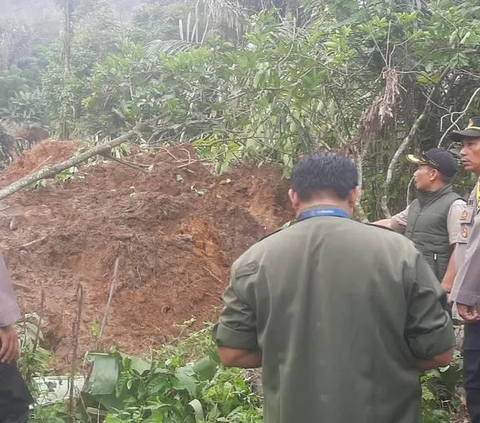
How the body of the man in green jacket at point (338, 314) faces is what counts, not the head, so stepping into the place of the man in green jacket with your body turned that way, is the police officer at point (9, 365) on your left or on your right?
on your left

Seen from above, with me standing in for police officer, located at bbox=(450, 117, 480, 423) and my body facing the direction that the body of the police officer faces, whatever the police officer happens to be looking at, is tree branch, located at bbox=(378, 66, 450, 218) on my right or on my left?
on my right

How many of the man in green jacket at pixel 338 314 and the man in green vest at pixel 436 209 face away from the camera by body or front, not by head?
1

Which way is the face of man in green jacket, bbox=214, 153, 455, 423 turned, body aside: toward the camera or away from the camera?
away from the camera

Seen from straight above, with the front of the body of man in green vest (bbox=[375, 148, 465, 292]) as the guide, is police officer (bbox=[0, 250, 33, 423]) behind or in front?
in front

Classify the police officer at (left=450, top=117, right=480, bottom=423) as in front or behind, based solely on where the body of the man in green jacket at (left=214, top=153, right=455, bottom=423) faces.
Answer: in front

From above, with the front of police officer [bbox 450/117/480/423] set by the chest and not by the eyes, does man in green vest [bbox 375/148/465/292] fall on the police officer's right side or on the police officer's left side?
on the police officer's right side

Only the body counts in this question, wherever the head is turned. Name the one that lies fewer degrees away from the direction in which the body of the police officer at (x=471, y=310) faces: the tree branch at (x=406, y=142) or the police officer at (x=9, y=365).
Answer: the police officer

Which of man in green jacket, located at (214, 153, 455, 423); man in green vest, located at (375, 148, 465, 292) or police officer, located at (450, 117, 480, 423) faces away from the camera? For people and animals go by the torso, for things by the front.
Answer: man in green jacket, located at (214, 153, 455, 423)

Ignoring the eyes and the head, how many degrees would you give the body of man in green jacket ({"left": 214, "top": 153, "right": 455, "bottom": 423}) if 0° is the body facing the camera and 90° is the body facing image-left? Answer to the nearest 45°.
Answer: approximately 180°

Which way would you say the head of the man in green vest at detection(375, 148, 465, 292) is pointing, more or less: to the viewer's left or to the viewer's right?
to the viewer's left

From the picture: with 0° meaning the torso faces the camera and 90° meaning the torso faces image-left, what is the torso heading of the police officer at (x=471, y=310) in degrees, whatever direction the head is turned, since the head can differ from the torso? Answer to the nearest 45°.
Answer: approximately 45°

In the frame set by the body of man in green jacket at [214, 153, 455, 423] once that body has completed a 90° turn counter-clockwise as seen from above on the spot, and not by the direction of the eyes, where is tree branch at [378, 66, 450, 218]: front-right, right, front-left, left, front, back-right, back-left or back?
right

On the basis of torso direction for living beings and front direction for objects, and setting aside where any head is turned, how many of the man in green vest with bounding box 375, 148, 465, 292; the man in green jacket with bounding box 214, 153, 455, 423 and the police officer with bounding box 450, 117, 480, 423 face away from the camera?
1
